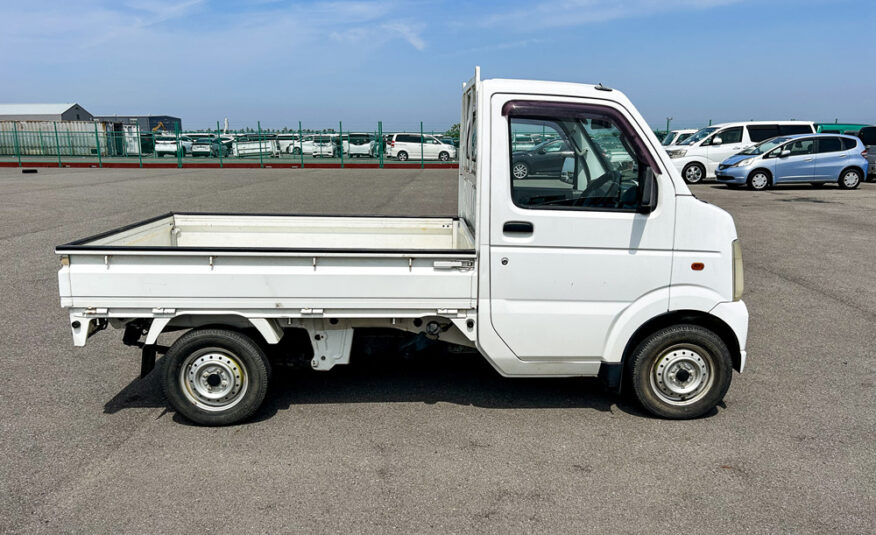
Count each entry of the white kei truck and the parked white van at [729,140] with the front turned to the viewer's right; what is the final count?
1

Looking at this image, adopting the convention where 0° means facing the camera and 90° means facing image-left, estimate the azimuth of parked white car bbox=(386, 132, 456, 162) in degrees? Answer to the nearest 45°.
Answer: approximately 270°

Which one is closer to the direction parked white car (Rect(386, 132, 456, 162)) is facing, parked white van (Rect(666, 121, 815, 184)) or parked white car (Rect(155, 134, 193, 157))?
the parked white van

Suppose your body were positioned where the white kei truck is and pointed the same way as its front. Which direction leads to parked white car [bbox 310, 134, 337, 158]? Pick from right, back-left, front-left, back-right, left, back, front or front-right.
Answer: left

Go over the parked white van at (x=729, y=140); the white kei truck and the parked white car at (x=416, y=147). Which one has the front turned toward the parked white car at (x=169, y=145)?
the parked white van

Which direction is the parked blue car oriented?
to the viewer's left

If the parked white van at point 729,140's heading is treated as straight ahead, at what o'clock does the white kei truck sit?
The white kei truck is roughly at 9 o'clock from the parked white van.

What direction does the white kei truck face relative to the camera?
to the viewer's right

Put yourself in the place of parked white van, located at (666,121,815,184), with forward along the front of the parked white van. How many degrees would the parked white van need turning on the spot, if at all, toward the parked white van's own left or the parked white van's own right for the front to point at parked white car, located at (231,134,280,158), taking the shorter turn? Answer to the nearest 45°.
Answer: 0° — it already faces it

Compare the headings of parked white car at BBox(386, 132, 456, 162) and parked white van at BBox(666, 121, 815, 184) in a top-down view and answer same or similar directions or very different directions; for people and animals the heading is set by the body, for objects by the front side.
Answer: very different directions

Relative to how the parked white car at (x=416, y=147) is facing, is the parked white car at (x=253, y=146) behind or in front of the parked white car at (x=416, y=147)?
behind

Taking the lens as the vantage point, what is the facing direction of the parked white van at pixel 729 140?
facing to the left of the viewer

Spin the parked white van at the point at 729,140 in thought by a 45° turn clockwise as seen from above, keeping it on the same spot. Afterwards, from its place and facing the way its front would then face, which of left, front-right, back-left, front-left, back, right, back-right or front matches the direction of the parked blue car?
back

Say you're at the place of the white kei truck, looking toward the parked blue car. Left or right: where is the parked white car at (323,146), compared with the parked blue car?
left
